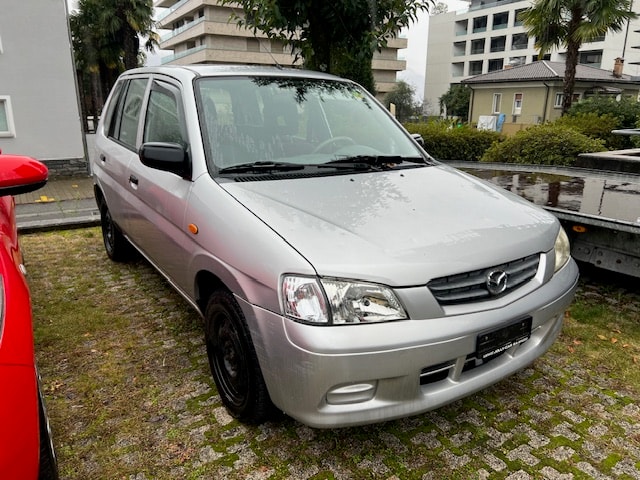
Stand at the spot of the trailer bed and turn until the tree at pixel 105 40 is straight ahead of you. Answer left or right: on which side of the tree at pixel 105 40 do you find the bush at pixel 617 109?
right

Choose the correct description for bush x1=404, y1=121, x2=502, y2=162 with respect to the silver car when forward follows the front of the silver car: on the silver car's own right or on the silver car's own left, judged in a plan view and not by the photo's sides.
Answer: on the silver car's own left

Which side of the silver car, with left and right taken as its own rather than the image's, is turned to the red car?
right

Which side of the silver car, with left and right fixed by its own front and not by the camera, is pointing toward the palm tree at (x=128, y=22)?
back

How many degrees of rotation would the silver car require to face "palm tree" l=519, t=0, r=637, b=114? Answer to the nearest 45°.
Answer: approximately 90° to its left

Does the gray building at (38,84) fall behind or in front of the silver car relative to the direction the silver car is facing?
behind

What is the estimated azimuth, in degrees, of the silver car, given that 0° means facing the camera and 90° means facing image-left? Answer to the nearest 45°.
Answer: approximately 315°
